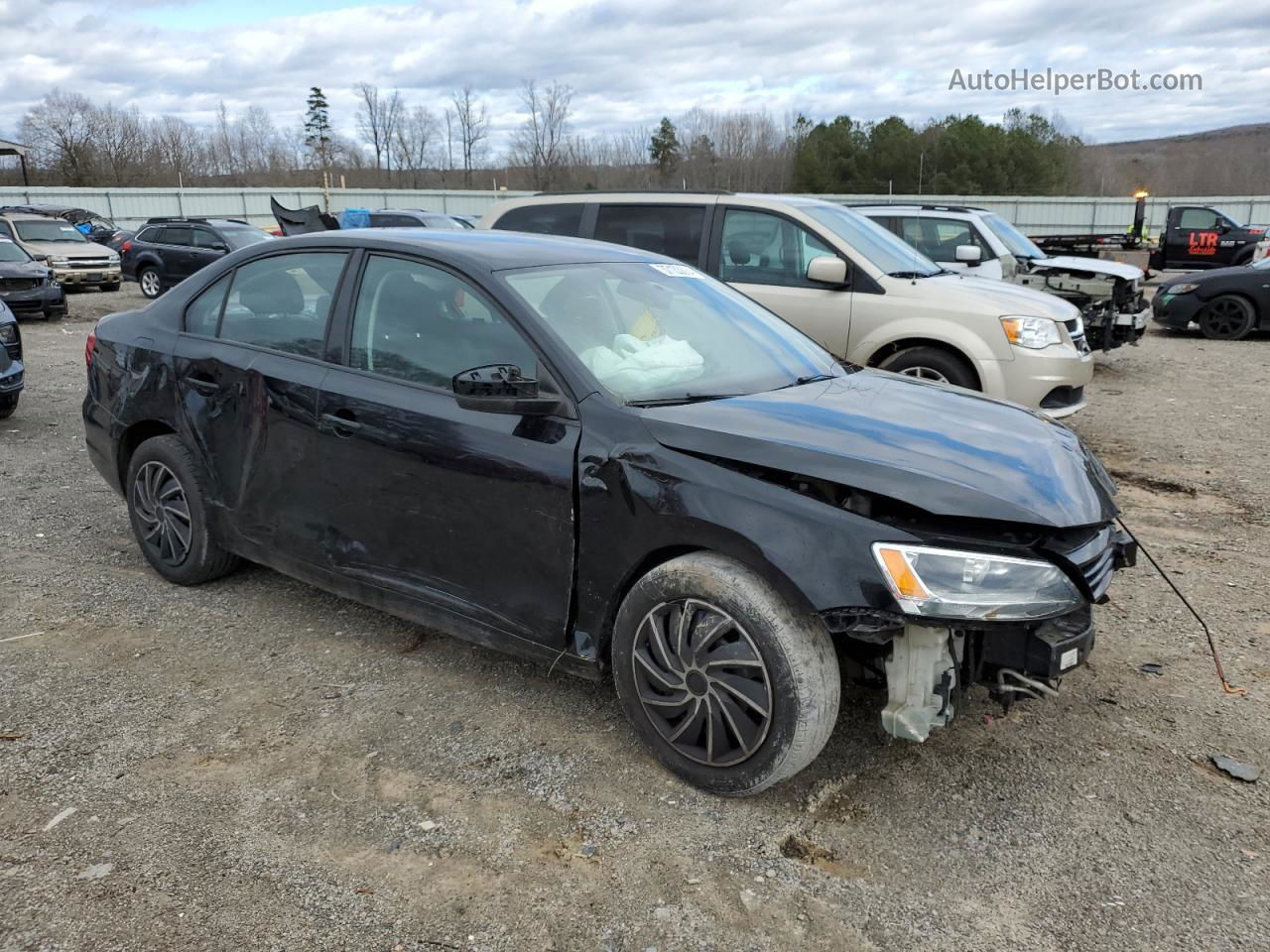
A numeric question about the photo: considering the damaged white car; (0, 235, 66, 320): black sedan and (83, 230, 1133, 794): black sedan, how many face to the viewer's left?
0

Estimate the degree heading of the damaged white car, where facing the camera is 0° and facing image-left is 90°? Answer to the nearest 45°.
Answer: approximately 315°

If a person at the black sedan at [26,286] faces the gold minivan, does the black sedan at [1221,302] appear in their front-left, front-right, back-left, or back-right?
front-left

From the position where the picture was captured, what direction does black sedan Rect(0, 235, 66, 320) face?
facing the viewer and to the right of the viewer

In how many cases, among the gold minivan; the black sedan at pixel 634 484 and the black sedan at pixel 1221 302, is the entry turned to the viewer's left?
1

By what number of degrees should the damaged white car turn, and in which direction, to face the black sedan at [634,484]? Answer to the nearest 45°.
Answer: approximately 45° to its right

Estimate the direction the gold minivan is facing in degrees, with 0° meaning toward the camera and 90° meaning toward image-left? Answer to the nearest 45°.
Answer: approximately 315°

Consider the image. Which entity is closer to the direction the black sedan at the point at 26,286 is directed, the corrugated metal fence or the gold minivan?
the gold minivan

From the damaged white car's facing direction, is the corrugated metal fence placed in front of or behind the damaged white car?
behind

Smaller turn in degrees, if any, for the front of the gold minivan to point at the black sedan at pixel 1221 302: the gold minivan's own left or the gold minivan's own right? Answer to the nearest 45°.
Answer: approximately 90° to the gold minivan's own left

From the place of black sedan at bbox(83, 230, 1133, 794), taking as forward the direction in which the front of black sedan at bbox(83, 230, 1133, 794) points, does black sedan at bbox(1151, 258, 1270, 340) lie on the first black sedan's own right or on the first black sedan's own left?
on the first black sedan's own left

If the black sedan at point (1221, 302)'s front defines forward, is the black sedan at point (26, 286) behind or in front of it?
in front

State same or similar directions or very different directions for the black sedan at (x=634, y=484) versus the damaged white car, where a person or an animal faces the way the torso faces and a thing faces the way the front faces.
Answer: same or similar directions

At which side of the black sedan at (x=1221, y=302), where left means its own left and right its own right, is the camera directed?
left
